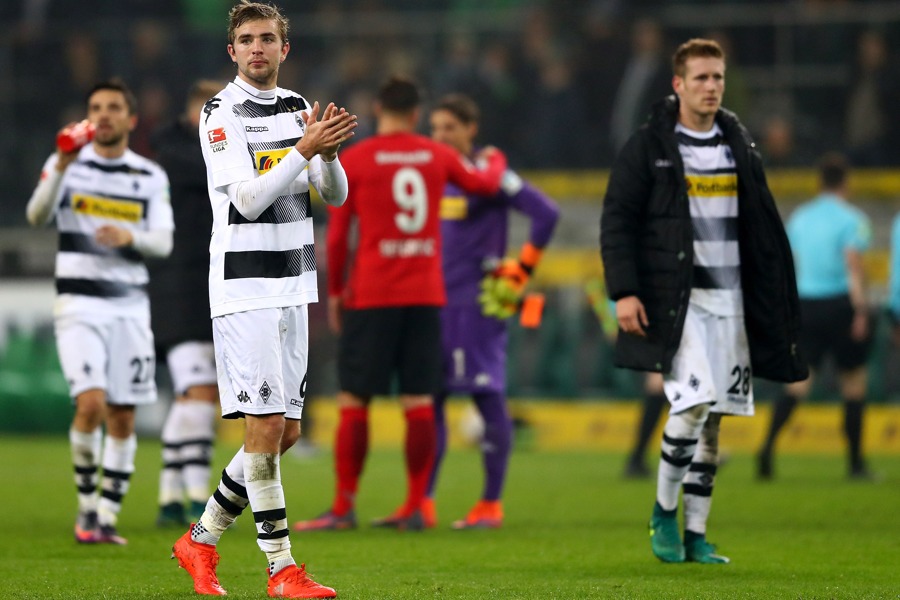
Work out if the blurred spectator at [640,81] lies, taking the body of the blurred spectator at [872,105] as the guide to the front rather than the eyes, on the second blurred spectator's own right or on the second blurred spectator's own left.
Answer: on the second blurred spectator's own right

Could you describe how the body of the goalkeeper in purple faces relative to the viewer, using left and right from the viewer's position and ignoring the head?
facing the viewer and to the left of the viewer

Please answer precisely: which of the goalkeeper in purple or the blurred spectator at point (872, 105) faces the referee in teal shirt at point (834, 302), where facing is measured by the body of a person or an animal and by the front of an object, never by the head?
the blurred spectator

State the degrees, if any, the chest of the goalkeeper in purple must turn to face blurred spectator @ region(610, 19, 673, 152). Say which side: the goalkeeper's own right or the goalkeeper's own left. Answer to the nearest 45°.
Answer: approximately 135° to the goalkeeper's own right

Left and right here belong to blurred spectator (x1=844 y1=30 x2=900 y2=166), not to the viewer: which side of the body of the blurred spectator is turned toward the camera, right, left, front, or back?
front

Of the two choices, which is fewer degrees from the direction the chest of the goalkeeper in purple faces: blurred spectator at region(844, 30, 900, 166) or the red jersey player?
the red jersey player

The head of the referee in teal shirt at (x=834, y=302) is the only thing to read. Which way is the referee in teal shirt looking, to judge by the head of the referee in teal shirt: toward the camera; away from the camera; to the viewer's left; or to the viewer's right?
away from the camera

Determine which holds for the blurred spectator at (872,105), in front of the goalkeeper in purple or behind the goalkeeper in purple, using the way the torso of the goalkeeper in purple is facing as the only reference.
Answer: behind

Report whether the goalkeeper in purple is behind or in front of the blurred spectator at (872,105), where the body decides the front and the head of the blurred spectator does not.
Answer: in front

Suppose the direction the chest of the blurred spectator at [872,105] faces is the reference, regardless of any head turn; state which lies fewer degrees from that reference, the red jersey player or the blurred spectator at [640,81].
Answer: the red jersey player

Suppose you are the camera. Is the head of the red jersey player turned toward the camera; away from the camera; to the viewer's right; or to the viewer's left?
away from the camera

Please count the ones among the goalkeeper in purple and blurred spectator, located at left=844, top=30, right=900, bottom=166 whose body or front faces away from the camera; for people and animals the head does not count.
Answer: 0

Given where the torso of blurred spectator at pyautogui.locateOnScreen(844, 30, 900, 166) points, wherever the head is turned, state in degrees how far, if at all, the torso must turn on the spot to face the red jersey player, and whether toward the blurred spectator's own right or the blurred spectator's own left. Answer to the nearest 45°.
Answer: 0° — they already face them

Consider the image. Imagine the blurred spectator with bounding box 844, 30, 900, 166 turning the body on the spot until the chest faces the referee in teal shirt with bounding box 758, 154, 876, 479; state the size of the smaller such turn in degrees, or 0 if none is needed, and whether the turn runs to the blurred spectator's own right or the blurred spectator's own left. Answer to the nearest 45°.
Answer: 0° — they already face them

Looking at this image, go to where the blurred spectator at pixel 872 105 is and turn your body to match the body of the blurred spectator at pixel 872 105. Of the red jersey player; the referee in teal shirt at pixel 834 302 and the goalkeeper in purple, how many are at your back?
0

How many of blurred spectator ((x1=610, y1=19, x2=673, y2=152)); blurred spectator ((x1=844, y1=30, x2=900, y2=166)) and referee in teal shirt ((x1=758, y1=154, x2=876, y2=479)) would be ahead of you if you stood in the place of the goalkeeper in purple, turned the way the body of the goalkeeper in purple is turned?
0
